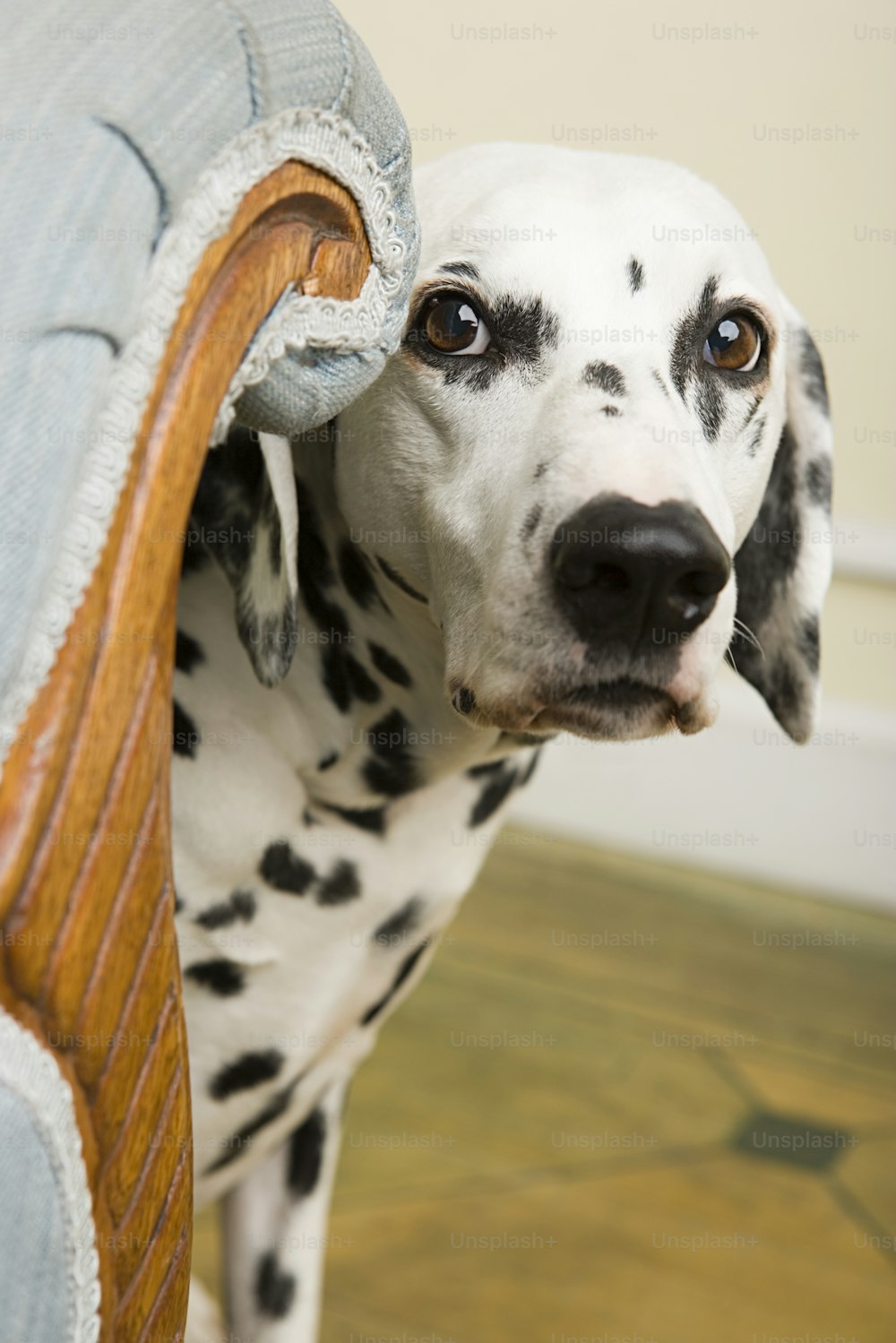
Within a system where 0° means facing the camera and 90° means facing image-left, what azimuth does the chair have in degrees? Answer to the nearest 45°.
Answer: approximately 45°

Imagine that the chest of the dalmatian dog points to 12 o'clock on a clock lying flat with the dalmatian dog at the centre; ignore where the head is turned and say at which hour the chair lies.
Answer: The chair is roughly at 2 o'clock from the dalmatian dog.

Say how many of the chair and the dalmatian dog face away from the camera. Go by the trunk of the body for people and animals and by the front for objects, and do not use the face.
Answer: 0

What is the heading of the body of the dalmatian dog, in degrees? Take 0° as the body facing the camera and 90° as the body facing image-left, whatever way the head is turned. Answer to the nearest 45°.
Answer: approximately 315°
